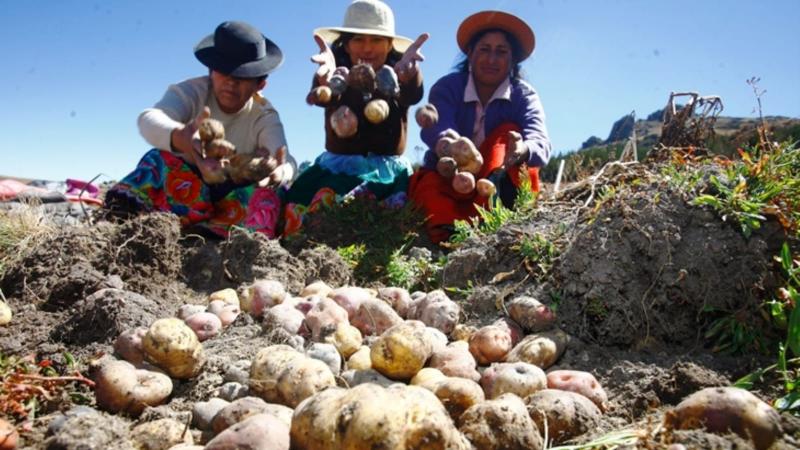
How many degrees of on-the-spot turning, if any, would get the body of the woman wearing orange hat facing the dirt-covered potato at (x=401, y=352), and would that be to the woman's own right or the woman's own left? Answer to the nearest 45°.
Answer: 0° — they already face it

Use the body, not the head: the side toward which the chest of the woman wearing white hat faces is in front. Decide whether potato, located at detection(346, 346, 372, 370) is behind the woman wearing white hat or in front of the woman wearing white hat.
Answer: in front

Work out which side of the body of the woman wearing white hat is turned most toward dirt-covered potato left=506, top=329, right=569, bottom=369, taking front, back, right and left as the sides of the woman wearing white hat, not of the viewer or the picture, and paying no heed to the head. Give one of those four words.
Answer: front

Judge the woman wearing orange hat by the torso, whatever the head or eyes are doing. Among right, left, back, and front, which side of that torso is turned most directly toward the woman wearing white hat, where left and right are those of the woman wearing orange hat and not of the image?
right

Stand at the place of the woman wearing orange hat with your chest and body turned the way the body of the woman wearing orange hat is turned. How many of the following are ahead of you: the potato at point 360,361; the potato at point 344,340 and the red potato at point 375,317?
3

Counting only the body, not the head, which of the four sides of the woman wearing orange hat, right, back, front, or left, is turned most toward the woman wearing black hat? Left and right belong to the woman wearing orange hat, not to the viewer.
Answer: right

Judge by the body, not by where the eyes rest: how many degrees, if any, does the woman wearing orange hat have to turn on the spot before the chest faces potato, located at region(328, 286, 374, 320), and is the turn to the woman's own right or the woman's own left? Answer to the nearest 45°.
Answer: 0° — they already face it

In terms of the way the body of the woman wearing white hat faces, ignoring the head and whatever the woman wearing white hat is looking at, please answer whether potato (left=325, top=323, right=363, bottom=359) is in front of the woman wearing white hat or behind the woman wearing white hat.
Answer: in front

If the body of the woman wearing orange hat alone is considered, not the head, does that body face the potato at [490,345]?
yes

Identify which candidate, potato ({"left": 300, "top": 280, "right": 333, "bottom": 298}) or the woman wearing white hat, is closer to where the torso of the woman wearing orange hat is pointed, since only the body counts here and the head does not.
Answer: the potato

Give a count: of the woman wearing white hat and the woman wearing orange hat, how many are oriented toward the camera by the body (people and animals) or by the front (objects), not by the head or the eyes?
2

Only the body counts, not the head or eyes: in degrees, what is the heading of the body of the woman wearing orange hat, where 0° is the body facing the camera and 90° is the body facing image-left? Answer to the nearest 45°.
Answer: approximately 0°
